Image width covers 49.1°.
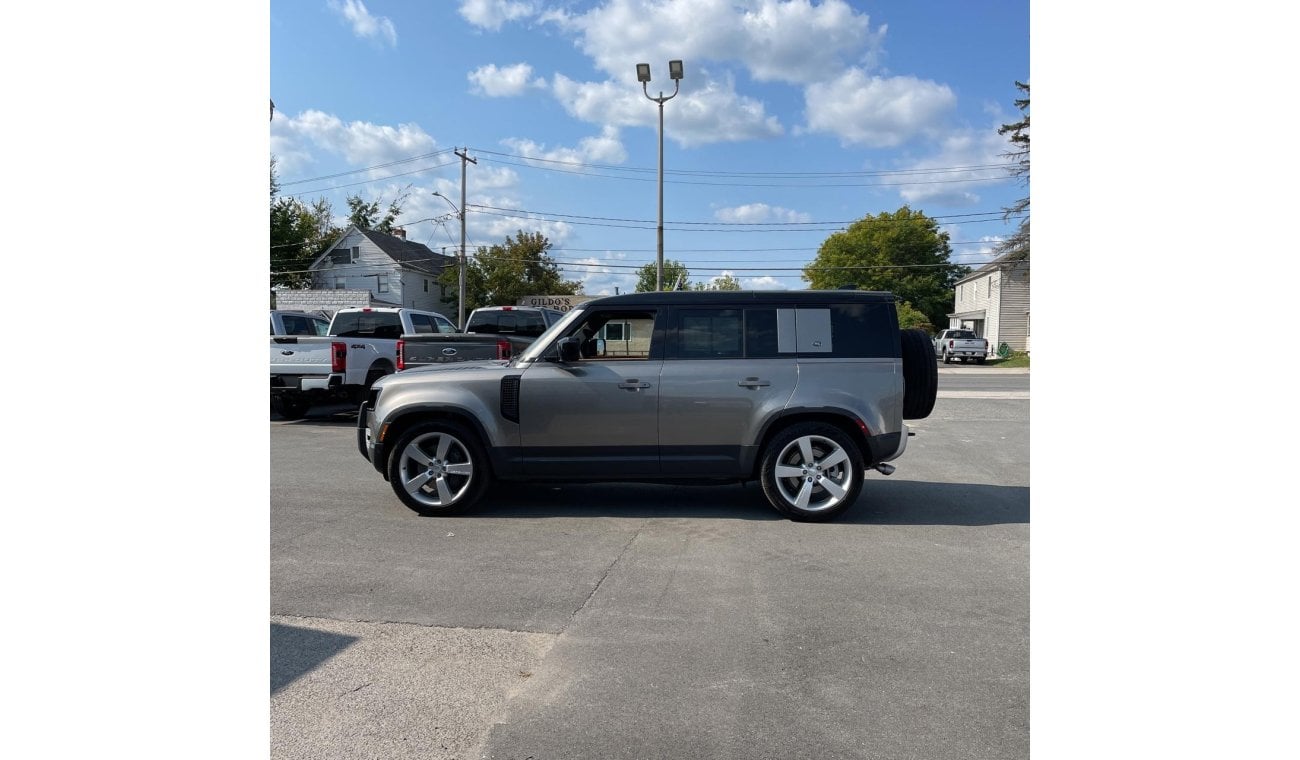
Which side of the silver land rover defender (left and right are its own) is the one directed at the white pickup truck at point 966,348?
right

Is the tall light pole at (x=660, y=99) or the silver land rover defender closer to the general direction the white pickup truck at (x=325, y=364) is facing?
the tall light pole

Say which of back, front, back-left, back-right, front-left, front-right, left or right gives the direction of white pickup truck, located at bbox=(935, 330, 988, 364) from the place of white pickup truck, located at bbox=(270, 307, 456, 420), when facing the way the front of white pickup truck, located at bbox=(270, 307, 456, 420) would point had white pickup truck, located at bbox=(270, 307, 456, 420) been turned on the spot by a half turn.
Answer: back

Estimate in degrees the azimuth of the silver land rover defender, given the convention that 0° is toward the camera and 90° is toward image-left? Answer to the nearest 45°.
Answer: approximately 90°

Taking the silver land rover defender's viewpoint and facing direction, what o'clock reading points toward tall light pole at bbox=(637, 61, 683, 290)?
The tall light pole is roughly at 3 o'clock from the silver land rover defender.

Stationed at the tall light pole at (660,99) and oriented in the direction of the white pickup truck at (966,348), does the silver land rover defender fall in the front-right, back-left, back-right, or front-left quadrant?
back-right

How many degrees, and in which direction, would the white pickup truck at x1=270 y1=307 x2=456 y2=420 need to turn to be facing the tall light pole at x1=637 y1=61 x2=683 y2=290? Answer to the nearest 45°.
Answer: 0° — it already faces it

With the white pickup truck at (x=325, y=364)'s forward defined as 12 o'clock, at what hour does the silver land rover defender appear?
The silver land rover defender is roughly at 4 o'clock from the white pickup truck.

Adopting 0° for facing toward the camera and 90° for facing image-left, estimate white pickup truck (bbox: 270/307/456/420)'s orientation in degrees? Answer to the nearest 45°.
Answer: approximately 225°

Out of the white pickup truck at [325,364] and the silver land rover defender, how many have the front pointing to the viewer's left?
1

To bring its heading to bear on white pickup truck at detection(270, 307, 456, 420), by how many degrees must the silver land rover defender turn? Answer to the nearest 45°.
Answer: approximately 45° to its right
